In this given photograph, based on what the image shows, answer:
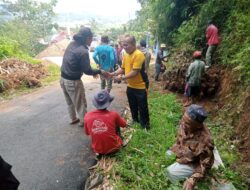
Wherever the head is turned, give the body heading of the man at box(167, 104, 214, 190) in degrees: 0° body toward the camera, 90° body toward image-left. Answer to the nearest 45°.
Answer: approximately 45°

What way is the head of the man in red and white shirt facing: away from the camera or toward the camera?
away from the camera

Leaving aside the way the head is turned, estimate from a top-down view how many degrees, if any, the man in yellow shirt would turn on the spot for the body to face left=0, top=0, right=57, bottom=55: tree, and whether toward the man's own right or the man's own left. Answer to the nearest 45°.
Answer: approximately 90° to the man's own right

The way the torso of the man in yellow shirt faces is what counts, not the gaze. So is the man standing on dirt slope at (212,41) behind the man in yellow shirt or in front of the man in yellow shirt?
behind
